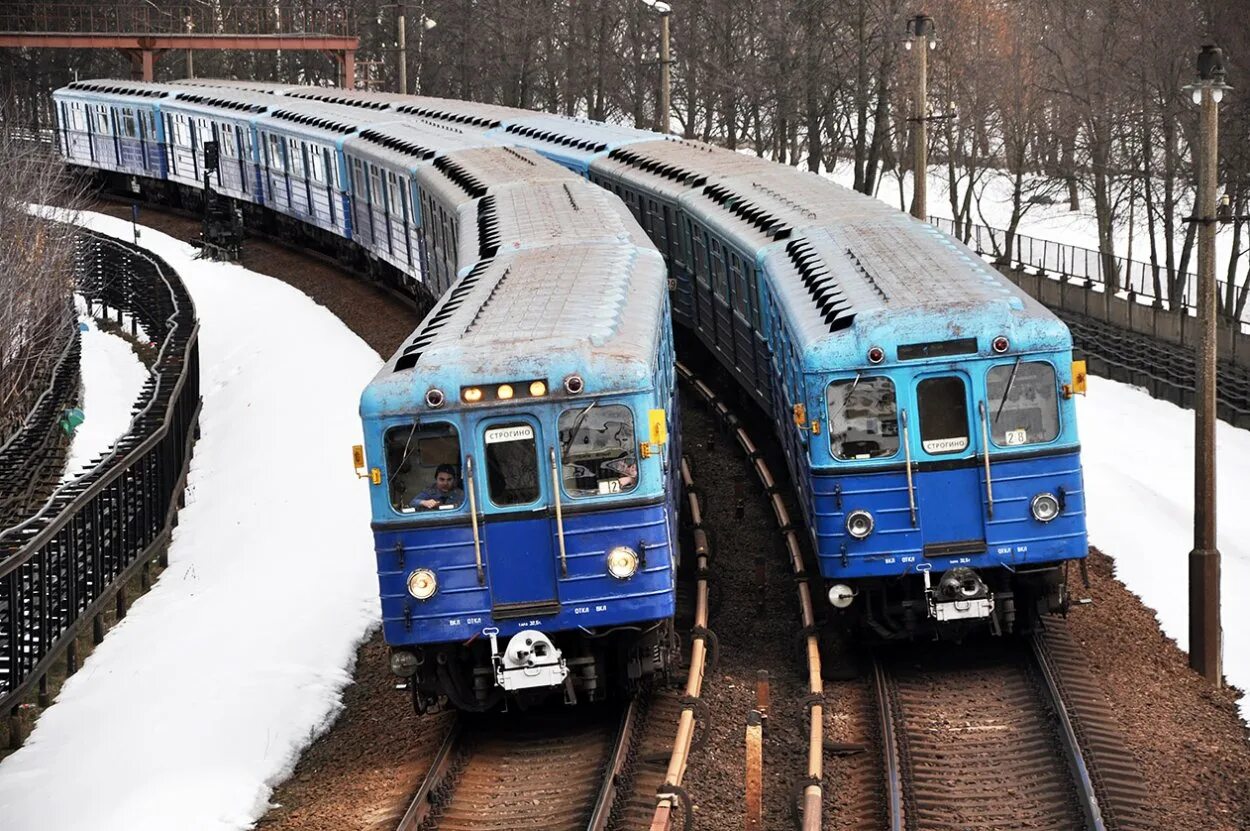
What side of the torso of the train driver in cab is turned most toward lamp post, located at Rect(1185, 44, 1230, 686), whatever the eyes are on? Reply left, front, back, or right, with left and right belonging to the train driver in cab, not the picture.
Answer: left

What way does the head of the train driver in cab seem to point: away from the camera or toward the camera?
toward the camera

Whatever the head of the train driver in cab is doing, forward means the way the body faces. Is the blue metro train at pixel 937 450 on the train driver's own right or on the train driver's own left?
on the train driver's own left

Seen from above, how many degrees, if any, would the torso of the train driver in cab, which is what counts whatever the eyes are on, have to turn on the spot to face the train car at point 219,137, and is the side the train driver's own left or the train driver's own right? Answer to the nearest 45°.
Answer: approximately 180°

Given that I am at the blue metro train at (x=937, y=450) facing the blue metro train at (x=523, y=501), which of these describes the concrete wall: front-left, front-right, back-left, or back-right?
back-right

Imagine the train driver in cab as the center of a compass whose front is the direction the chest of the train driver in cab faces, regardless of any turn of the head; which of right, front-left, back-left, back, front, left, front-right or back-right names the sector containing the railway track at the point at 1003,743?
left

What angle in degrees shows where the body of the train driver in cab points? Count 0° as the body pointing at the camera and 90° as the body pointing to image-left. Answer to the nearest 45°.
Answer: approximately 0°

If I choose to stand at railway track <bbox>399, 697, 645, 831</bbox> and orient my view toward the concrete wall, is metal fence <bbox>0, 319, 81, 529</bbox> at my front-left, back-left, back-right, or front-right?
front-left

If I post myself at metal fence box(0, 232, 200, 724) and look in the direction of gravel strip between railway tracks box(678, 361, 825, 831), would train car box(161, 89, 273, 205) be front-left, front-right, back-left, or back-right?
back-left

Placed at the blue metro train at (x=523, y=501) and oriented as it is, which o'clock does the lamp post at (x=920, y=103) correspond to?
The lamp post is roughly at 7 o'clock from the blue metro train.
